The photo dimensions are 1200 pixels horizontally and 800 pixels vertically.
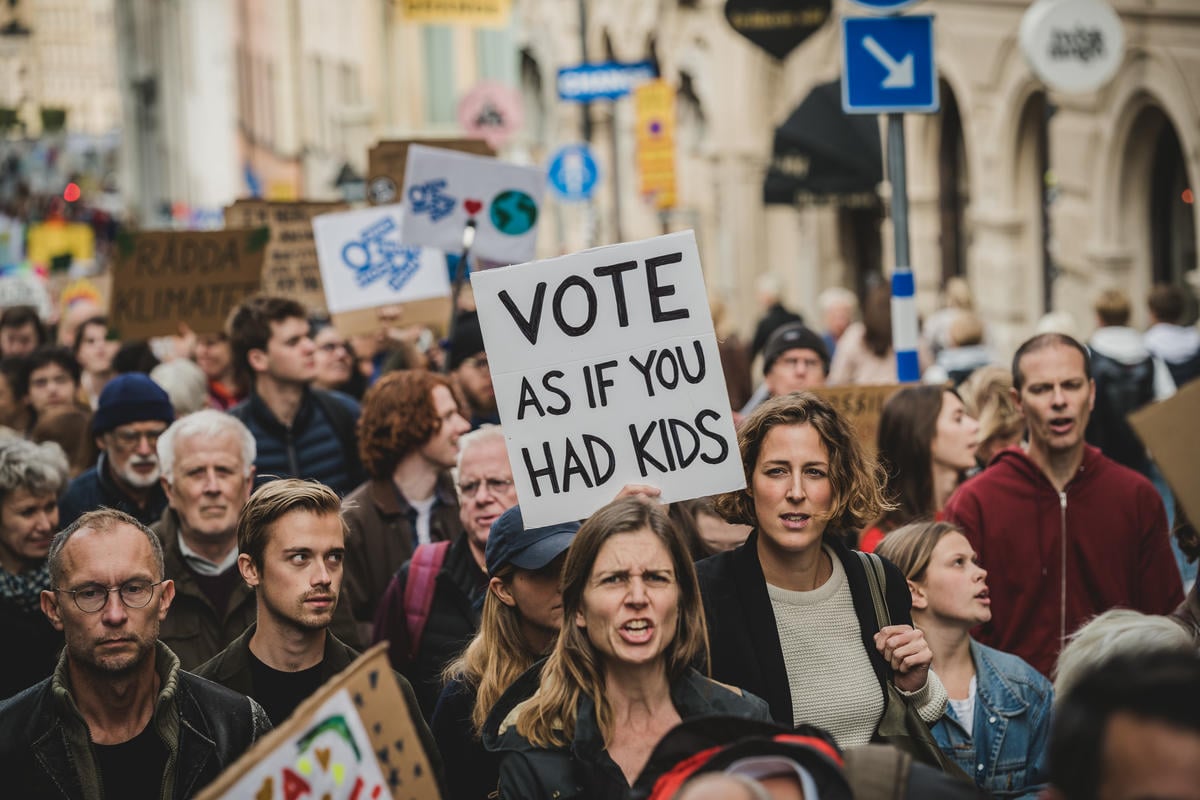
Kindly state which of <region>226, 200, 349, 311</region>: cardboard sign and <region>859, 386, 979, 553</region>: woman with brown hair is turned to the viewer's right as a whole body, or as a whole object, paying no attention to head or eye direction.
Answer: the woman with brown hair

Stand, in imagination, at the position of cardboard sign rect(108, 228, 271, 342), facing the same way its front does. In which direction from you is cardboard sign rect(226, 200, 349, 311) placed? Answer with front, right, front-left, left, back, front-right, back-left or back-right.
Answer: back-left

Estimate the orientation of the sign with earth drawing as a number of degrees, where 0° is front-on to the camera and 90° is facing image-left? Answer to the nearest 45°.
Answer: approximately 0°

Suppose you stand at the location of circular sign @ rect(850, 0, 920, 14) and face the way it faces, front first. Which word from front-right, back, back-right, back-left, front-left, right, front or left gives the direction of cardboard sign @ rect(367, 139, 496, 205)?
back-right

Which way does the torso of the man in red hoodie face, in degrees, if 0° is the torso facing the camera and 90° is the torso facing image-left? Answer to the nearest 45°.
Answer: approximately 0°
